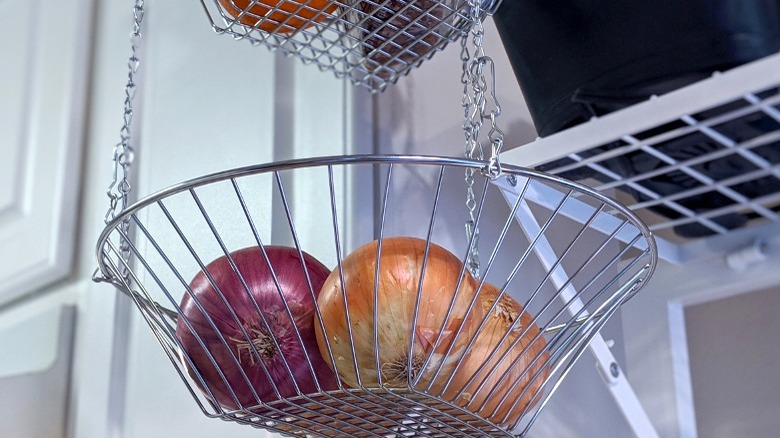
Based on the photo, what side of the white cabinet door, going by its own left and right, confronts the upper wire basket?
left

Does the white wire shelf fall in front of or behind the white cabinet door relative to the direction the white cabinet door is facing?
in front

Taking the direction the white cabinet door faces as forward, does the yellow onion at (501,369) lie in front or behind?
in front
